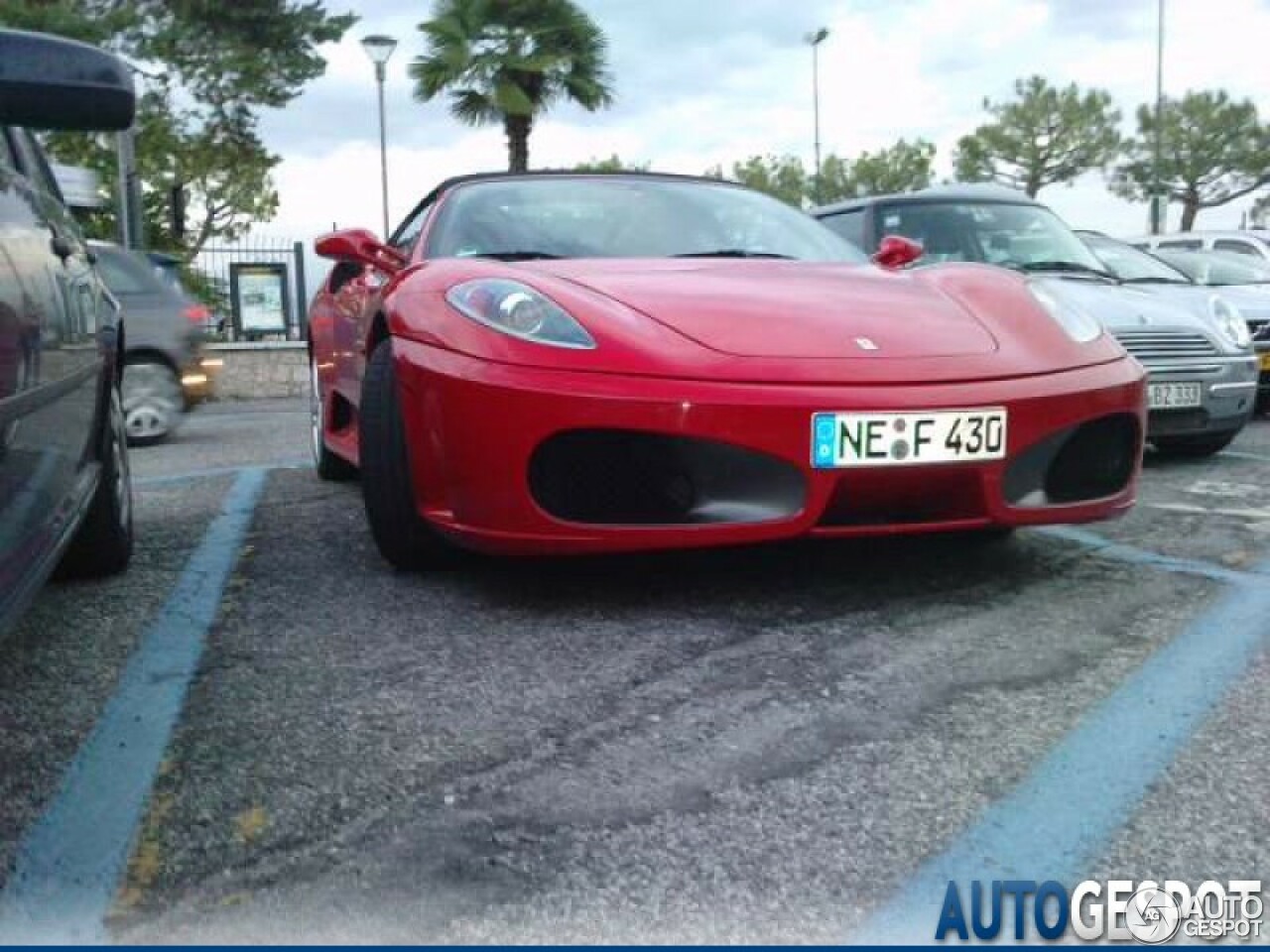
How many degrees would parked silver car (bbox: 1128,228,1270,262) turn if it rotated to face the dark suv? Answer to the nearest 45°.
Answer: approximately 45° to its right

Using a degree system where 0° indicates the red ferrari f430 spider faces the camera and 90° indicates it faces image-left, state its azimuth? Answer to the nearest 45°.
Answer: approximately 315°

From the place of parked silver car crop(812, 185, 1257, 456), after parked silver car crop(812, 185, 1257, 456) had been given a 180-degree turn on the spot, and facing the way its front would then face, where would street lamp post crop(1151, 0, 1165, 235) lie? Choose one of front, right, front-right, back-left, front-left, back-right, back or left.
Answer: front-right

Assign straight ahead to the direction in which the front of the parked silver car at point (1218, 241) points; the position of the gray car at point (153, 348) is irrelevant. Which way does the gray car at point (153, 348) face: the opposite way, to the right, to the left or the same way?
to the right

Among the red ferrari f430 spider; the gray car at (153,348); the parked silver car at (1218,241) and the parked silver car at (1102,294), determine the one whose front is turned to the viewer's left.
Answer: the gray car at (153,348)

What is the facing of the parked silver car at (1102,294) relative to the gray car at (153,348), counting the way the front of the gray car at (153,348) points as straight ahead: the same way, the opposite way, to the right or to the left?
to the left

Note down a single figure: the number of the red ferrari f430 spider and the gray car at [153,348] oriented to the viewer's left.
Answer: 1

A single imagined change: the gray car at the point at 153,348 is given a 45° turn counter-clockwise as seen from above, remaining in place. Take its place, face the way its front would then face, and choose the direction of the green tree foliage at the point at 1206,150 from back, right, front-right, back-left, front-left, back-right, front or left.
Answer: back

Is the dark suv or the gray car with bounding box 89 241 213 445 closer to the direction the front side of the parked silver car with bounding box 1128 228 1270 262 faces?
the dark suv

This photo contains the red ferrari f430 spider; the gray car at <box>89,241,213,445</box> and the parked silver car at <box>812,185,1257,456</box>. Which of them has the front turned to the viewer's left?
the gray car at <box>89,241,213,445</box>

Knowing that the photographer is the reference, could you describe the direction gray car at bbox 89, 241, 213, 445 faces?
facing to the left of the viewer

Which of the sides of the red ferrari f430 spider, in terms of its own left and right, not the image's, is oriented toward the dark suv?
right

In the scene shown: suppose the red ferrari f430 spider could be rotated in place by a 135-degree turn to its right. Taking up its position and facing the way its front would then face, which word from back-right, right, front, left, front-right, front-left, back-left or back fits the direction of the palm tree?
right

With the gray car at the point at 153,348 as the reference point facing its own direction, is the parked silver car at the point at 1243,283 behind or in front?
behind
